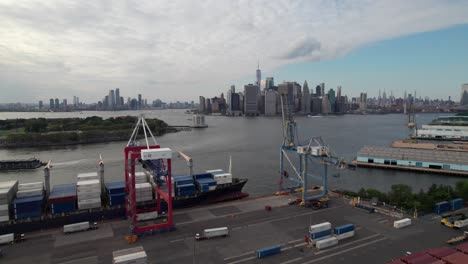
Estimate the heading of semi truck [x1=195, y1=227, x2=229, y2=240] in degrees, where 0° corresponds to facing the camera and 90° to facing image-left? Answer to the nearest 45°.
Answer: approximately 45°

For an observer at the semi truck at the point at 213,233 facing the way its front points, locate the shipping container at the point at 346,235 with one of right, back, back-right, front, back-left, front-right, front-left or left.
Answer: back-left

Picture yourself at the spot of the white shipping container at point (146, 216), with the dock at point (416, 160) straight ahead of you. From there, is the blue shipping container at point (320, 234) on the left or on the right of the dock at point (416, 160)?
right

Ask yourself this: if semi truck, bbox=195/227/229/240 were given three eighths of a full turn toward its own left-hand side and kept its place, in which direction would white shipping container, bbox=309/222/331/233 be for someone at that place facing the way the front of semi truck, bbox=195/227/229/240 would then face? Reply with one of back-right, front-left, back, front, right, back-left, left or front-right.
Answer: front

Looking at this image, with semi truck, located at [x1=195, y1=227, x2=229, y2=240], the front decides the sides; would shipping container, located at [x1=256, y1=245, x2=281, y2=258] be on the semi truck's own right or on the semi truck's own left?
on the semi truck's own left

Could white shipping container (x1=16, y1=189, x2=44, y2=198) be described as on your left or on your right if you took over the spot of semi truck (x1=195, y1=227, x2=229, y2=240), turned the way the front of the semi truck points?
on your right

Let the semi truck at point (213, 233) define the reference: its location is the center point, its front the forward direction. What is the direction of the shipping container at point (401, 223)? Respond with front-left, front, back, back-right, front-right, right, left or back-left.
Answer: back-left

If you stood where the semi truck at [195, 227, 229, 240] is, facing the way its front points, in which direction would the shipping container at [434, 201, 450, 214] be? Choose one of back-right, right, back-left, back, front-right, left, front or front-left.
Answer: back-left

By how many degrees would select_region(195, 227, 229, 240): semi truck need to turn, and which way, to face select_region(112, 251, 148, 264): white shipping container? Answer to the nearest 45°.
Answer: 0° — it already faces it

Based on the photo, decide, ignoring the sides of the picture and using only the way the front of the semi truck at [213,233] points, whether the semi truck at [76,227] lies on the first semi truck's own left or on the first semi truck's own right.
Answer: on the first semi truck's own right
